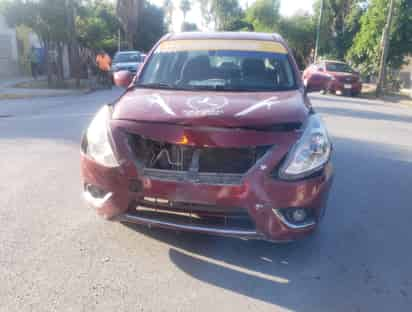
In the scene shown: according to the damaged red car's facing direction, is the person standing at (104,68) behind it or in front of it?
behind

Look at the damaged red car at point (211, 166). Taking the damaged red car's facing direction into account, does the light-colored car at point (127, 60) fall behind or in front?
behind

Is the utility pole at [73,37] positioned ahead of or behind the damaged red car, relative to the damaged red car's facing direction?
behind

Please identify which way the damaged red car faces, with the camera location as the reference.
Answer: facing the viewer

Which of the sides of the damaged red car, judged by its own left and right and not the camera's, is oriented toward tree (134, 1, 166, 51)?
back

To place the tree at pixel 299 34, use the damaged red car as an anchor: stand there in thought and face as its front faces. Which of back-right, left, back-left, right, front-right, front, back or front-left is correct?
back

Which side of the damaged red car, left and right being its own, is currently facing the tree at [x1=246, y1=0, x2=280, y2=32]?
back

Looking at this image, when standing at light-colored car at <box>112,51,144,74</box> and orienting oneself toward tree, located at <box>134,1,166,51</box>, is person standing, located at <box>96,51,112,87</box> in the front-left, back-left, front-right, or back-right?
back-left

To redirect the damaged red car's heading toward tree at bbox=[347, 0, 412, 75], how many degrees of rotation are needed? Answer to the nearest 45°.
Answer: approximately 135° to its left

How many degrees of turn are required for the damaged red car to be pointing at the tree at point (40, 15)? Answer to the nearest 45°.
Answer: approximately 135° to its right
